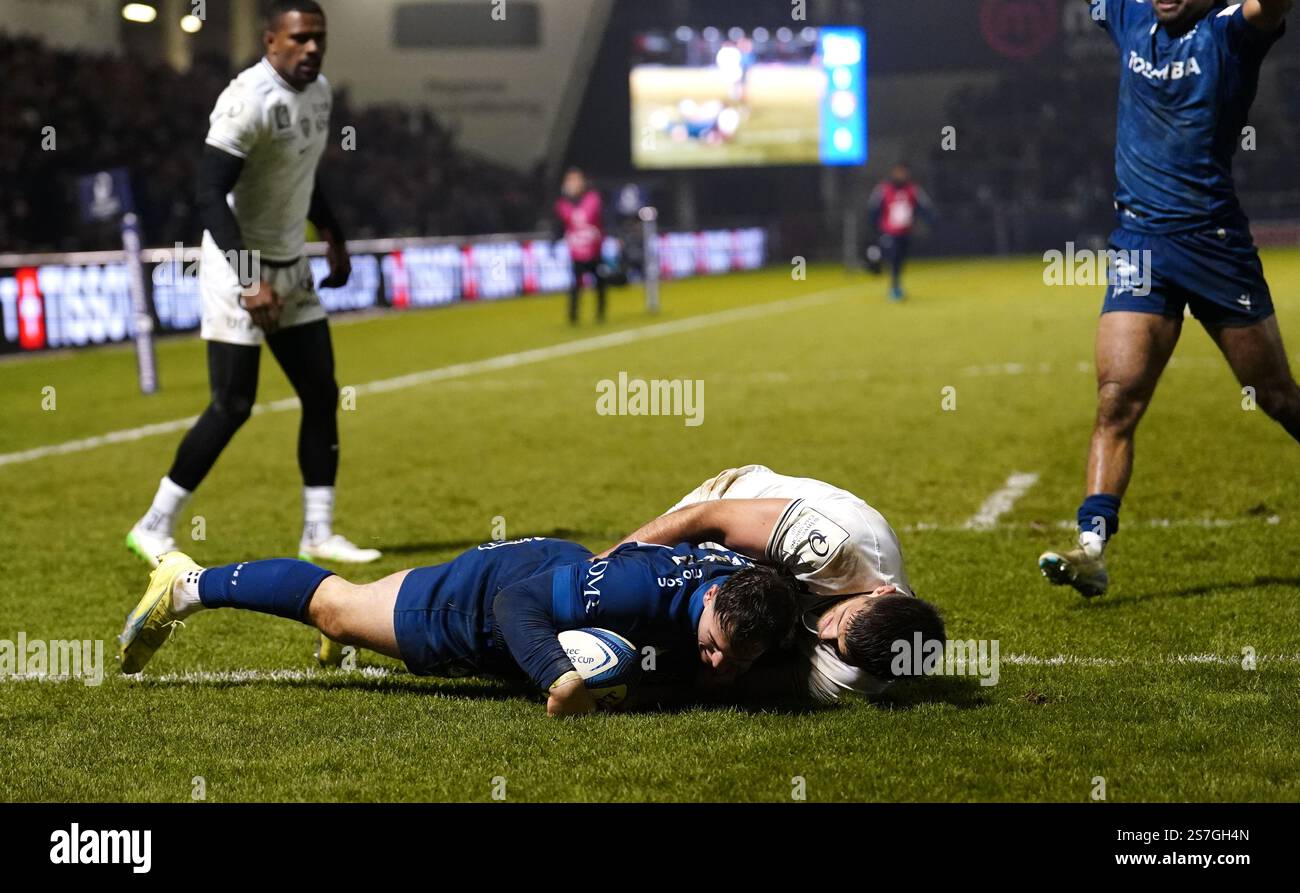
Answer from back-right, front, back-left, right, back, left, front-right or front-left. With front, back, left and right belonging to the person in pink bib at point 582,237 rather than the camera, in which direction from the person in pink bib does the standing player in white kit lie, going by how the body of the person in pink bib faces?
front

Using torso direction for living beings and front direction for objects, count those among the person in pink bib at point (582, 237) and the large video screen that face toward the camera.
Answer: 2

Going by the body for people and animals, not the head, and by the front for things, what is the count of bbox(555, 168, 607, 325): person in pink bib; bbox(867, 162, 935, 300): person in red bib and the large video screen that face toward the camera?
3

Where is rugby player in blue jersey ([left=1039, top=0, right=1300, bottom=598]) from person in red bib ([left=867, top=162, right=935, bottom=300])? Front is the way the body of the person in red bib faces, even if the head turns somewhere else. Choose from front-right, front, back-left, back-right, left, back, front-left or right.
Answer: front

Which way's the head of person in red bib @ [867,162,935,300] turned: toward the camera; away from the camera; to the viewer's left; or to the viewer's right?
toward the camera

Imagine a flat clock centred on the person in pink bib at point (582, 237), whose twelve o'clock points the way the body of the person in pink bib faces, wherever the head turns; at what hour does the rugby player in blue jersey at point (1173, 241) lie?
The rugby player in blue jersey is roughly at 12 o'clock from the person in pink bib.

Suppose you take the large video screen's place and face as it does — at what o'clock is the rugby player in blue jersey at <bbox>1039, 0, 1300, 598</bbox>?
The rugby player in blue jersey is roughly at 12 o'clock from the large video screen.

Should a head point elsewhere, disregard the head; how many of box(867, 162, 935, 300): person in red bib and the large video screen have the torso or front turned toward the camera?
2

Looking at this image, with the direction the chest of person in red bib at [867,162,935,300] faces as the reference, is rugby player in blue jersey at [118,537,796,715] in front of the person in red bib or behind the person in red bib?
in front

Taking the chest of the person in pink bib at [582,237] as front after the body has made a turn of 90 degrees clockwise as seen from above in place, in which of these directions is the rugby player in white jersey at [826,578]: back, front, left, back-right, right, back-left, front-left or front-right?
left

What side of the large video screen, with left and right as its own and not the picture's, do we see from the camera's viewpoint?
front

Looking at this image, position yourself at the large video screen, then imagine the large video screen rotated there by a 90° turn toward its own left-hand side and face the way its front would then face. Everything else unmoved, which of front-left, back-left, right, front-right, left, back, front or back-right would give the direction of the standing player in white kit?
right

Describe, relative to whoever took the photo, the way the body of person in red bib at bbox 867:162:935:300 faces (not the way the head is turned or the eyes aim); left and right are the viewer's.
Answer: facing the viewer

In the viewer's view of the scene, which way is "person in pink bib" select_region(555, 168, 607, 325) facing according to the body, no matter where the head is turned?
toward the camera

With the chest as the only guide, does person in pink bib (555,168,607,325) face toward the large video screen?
no

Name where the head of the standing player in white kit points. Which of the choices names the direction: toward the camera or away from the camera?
toward the camera

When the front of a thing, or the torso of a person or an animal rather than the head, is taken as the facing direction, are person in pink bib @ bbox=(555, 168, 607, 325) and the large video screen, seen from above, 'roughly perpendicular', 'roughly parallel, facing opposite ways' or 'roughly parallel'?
roughly parallel

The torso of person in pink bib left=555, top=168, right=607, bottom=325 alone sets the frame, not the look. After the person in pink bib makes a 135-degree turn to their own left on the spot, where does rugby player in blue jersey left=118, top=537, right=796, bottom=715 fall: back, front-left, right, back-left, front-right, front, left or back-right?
back-right

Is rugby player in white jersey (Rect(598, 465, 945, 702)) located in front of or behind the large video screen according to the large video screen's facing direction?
in front

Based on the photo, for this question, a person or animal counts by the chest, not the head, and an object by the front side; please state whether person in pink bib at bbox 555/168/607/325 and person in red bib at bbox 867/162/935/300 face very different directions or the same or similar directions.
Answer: same or similar directions

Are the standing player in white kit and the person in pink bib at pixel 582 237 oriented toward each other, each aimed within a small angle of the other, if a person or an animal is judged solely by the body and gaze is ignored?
no

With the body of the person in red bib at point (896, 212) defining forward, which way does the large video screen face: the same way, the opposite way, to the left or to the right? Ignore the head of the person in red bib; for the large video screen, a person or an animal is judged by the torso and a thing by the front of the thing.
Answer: the same way
